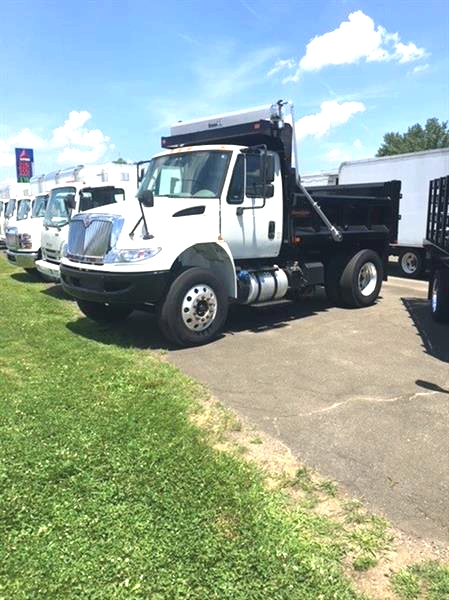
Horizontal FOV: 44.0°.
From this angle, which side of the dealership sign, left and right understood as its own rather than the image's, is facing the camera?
front

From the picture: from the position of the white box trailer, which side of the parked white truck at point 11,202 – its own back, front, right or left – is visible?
left

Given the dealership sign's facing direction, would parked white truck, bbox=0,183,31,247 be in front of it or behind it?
in front

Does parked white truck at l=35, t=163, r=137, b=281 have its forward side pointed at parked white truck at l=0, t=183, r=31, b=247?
no

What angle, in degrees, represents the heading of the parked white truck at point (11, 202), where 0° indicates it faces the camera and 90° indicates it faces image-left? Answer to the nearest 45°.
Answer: approximately 45°

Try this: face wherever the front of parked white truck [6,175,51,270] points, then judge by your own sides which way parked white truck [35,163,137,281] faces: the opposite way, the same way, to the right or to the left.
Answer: the same way

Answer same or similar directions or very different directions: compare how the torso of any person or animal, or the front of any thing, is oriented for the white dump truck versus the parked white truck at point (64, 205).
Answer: same or similar directions

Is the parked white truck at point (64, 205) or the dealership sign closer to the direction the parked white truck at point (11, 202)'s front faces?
the parked white truck

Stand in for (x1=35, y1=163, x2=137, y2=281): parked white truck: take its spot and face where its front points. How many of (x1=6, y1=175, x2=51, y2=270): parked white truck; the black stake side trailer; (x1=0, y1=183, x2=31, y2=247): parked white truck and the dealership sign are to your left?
1

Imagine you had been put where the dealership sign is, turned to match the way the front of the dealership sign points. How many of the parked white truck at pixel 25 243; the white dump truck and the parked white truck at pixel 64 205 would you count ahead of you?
3

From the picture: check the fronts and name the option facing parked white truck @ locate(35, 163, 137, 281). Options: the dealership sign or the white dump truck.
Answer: the dealership sign

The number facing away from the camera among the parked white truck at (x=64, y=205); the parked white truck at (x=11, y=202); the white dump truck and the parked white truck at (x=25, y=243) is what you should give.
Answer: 0

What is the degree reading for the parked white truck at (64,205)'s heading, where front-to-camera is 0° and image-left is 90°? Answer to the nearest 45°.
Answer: approximately 45°

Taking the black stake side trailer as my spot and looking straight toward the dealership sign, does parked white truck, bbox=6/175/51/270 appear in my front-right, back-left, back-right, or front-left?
front-left

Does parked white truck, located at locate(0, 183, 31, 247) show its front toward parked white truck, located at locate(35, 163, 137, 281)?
no

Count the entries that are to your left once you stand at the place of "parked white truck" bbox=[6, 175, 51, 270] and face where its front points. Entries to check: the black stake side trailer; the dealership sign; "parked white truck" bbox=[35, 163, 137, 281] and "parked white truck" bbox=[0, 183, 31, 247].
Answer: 2

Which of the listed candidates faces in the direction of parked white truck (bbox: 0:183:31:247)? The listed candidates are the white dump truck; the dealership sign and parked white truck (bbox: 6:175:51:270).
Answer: the dealership sign

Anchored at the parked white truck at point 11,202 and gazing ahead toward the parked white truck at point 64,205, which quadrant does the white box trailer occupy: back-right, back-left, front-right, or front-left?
front-left
